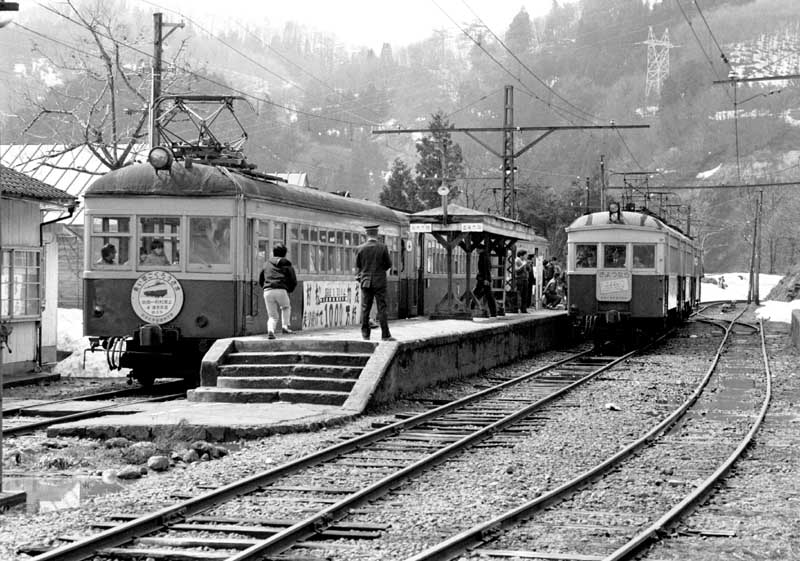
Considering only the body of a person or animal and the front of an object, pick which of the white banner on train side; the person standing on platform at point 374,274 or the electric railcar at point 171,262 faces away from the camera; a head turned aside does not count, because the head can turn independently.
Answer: the person standing on platform

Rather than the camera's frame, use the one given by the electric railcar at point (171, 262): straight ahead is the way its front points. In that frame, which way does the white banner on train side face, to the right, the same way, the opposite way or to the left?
to the left

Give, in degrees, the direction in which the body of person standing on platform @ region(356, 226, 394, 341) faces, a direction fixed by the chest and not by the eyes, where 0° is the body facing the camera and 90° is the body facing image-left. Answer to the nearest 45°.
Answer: approximately 180°

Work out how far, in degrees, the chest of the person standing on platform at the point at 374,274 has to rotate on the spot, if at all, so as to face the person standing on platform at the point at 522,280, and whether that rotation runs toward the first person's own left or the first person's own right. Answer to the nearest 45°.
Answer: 0° — they already face them

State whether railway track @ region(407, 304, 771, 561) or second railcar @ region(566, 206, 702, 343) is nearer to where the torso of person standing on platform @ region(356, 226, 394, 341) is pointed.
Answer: the second railcar

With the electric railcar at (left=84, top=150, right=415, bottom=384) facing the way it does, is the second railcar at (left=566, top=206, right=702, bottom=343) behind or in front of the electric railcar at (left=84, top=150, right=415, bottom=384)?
behind

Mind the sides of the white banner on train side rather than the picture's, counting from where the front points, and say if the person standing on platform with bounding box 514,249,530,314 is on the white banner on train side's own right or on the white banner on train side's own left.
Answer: on the white banner on train side's own left

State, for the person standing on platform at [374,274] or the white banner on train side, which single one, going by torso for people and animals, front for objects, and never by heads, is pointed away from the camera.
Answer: the person standing on platform

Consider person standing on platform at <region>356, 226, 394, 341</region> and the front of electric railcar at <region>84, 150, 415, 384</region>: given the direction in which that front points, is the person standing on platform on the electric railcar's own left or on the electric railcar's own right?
on the electric railcar's own left

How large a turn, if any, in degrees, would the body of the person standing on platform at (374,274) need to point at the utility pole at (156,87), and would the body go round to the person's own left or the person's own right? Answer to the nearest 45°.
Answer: approximately 45° to the person's own left

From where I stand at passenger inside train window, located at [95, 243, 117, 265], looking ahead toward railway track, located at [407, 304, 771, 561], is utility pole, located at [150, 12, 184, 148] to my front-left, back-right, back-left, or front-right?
back-left

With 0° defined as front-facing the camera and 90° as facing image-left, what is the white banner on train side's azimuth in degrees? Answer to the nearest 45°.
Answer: approximately 315°

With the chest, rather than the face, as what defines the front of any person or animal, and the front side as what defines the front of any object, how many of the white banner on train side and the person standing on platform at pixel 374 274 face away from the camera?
1

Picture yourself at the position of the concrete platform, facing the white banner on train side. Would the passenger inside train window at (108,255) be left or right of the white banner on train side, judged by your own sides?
left

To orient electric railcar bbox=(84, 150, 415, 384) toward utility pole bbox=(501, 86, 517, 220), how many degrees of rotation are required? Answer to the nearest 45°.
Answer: approximately 180°
